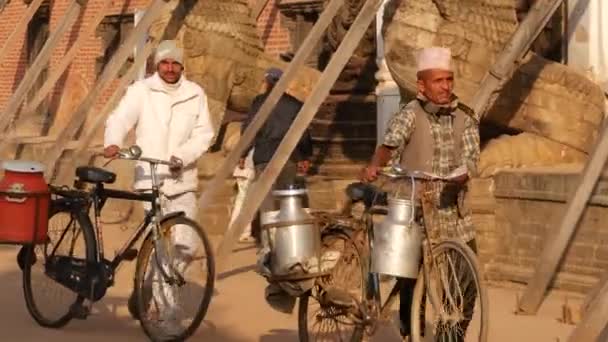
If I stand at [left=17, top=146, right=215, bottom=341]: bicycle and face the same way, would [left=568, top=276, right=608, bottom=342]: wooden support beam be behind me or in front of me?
in front

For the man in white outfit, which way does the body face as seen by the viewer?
toward the camera

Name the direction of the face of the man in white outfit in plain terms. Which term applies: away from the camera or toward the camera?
toward the camera

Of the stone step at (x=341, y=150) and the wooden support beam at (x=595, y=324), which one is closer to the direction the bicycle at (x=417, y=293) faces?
the wooden support beam

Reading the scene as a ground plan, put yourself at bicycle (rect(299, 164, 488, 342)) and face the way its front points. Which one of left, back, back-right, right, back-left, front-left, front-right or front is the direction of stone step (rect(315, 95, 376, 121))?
back-left

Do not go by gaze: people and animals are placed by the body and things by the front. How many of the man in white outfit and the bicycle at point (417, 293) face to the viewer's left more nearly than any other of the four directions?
0

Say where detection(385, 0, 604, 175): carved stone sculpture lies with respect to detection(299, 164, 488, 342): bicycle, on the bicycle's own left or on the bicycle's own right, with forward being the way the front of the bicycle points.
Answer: on the bicycle's own left

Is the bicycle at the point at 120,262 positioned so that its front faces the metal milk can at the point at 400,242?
yes

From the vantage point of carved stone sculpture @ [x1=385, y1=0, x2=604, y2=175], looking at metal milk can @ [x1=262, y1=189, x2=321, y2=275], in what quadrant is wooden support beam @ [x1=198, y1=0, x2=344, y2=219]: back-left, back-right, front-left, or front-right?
front-right

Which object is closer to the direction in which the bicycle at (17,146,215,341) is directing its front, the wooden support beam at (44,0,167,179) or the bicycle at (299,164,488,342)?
the bicycle

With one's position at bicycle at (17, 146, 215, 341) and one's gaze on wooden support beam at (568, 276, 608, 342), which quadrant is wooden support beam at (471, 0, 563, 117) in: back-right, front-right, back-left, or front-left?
front-left

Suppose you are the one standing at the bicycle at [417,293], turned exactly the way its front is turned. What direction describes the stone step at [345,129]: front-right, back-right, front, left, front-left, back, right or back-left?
back-left

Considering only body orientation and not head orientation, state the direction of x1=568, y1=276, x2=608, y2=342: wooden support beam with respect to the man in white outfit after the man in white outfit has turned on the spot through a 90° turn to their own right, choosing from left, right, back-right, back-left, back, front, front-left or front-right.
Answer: back-left
